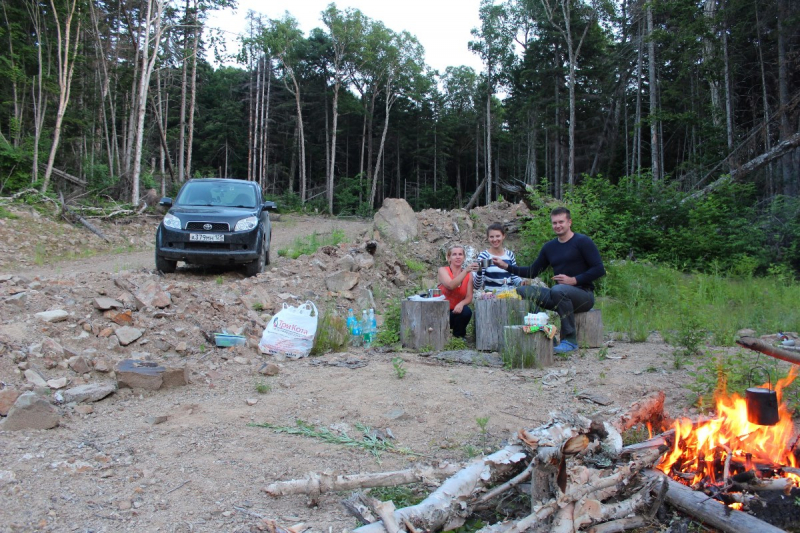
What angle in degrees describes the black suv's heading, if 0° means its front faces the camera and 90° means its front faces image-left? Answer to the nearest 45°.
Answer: approximately 0°

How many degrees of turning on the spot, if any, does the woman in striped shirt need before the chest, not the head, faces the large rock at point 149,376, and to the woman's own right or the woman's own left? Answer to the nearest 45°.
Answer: approximately 45° to the woman's own right

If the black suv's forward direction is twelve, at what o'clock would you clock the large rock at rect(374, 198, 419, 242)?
The large rock is roughly at 8 o'clock from the black suv.

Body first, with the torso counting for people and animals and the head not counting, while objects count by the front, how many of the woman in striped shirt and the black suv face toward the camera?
2

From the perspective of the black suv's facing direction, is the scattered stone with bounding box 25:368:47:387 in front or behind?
in front

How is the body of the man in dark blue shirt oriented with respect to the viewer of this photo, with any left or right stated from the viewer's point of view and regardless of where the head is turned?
facing the viewer and to the left of the viewer

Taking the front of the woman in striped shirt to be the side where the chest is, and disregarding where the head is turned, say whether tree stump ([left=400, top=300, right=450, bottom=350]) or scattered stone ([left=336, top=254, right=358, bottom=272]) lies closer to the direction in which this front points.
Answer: the tree stump

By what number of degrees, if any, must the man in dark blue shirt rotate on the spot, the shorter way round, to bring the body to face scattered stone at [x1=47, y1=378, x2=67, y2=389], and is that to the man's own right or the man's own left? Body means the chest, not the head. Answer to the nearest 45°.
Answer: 0° — they already face it

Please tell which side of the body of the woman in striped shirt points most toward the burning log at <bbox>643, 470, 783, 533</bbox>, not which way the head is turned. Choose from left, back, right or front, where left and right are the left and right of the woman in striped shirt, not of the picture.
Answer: front

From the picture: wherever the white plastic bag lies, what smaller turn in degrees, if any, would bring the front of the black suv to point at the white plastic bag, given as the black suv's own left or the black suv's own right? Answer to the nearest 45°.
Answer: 0° — it already faces it

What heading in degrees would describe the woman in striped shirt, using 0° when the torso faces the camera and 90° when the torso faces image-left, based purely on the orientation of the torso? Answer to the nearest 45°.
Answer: approximately 0°

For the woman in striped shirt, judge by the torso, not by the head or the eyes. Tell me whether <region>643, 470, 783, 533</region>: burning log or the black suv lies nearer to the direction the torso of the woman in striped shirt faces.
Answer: the burning log
